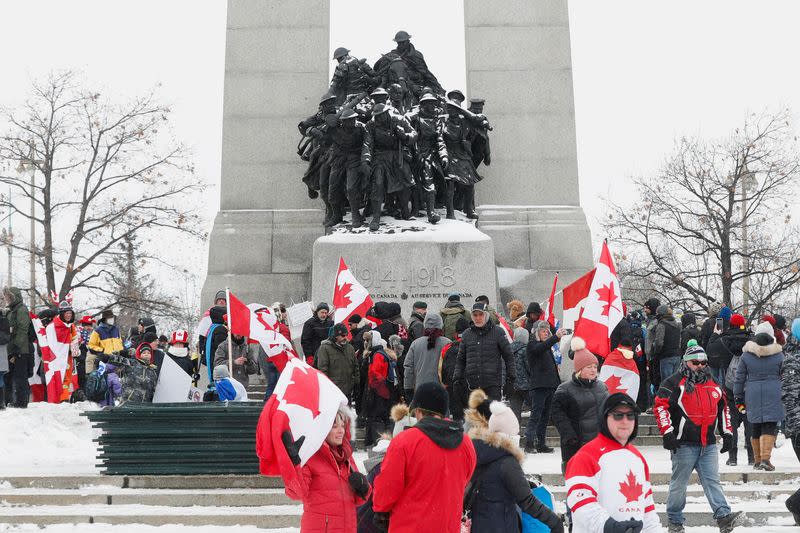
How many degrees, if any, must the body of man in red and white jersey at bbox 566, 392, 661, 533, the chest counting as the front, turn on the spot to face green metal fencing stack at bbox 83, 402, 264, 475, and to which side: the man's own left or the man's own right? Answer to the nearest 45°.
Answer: approximately 180°

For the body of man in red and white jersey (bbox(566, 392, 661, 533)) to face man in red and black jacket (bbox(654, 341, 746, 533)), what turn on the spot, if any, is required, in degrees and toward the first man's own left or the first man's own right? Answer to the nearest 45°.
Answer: approximately 135° to the first man's own left

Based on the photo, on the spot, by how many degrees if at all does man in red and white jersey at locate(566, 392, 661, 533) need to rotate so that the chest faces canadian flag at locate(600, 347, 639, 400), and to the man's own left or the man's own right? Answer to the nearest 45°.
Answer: approximately 135° to the man's own left

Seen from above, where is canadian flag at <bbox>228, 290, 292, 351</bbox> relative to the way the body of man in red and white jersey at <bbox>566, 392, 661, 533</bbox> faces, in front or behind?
behind

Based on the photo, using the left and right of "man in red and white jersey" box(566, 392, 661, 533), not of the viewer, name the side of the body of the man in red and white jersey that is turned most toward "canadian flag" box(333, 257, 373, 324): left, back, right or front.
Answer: back

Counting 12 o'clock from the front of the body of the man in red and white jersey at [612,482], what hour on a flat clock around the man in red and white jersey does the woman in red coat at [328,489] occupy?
The woman in red coat is roughly at 4 o'clock from the man in red and white jersey.

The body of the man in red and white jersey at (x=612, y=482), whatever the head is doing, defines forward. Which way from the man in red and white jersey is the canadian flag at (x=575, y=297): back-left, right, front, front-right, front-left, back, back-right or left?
back-left

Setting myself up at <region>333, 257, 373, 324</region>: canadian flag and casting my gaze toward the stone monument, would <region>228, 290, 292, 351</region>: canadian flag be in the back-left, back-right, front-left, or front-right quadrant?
back-left

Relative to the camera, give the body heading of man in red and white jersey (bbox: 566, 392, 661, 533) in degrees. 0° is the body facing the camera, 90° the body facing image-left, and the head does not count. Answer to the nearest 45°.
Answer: approximately 315°

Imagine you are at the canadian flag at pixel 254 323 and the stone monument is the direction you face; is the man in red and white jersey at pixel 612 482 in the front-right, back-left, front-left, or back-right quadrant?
back-right
